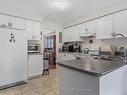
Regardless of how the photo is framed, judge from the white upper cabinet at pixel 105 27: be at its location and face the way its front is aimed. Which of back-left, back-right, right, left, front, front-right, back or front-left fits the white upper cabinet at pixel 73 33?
right

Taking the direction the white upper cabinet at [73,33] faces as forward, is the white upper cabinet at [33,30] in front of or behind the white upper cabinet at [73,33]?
in front

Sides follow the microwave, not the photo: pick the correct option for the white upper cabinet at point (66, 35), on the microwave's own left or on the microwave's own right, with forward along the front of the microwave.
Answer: on the microwave's own left

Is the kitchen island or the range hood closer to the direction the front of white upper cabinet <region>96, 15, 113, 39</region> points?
the kitchen island

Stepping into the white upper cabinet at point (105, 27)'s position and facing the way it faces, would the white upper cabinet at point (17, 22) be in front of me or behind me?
in front

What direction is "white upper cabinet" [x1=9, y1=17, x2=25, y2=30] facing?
toward the camera

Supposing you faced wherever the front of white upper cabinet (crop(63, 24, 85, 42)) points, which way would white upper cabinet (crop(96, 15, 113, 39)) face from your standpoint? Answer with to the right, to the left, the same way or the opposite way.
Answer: the same way

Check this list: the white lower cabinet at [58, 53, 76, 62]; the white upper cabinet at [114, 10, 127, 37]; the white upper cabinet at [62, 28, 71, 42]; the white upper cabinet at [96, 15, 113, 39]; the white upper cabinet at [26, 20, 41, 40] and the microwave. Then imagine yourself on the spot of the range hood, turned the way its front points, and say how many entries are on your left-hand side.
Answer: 2

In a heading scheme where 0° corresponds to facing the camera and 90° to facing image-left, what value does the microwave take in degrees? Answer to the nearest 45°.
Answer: approximately 0°

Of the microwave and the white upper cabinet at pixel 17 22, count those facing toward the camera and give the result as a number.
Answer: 2

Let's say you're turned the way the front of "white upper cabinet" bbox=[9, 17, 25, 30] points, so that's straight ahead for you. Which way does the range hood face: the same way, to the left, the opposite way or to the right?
to the right

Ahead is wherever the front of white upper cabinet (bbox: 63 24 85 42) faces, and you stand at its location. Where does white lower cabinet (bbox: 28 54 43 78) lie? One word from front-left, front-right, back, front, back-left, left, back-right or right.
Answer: front

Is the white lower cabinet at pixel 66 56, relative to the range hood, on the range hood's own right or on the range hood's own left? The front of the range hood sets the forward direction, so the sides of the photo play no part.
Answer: on the range hood's own right

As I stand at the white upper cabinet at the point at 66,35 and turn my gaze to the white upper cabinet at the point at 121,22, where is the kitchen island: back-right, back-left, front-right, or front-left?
front-right

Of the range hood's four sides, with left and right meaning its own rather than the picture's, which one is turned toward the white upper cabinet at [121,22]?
left

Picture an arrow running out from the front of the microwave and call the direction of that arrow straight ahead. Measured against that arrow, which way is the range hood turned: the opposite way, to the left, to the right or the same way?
to the right
